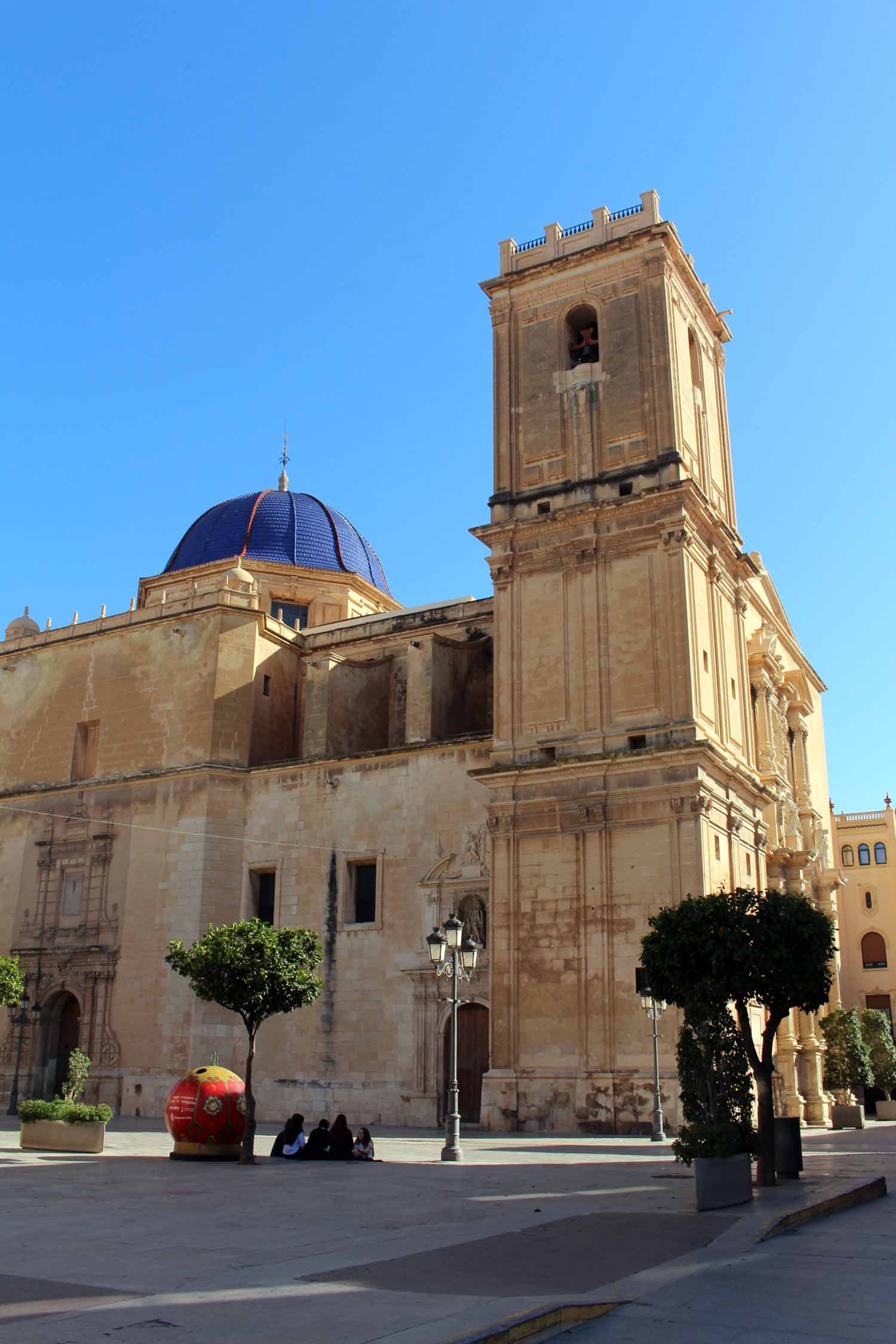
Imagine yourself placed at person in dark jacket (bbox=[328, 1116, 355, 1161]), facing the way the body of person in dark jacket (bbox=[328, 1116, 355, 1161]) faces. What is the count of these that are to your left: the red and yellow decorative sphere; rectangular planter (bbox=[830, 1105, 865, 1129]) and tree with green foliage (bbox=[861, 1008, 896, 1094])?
1

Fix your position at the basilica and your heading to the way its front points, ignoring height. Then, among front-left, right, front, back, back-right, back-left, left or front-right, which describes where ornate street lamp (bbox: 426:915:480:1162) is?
right

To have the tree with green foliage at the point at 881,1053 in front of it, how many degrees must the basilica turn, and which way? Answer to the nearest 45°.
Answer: approximately 45° to its left

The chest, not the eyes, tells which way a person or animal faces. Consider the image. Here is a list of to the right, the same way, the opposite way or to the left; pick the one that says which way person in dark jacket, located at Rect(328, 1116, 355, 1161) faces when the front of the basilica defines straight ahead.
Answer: to the left

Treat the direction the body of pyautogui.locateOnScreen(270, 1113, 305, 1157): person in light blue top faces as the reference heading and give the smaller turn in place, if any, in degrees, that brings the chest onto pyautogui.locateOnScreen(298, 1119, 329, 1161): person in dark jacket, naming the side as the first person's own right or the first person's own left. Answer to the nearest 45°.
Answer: approximately 45° to the first person's own right

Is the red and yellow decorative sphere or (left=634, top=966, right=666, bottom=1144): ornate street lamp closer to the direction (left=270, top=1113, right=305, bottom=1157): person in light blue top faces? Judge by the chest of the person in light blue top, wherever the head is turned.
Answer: the ornate street lamp

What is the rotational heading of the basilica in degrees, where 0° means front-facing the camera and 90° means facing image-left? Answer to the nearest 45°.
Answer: approximately 270°

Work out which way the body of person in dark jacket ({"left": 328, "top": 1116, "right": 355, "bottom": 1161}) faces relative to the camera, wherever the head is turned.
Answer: away from the camera

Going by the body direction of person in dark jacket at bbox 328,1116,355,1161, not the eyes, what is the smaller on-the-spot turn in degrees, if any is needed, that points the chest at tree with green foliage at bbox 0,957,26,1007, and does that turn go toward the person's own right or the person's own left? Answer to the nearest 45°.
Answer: approximately 45° to the person's own left

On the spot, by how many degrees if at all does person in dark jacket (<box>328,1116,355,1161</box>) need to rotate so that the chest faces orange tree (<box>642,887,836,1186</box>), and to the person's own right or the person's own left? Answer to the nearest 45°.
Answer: approximately 135° to the person's own right

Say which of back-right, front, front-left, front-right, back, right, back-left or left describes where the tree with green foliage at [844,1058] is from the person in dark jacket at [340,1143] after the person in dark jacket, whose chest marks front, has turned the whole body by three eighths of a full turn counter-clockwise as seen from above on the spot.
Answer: back
